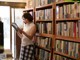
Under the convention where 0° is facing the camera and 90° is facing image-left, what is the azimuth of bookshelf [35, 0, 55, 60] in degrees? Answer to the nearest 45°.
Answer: approximately 45°
